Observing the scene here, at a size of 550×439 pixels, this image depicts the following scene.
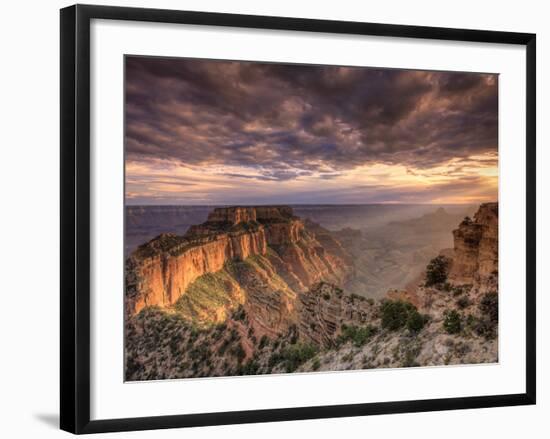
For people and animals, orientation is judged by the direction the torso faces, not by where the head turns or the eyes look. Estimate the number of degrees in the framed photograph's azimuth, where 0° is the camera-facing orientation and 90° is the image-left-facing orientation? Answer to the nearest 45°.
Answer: approximately 315°
